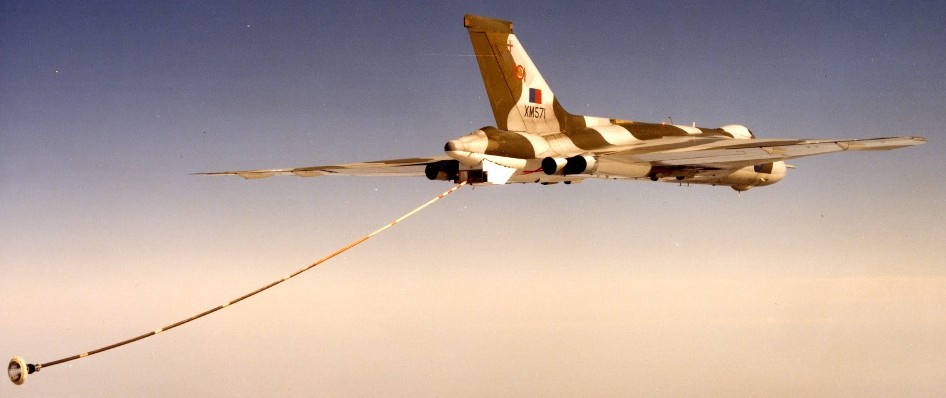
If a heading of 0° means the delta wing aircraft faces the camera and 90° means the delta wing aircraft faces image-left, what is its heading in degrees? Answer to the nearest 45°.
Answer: approximately 225°
